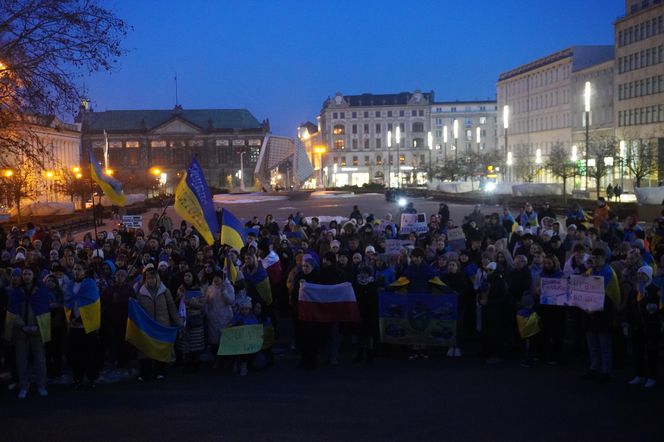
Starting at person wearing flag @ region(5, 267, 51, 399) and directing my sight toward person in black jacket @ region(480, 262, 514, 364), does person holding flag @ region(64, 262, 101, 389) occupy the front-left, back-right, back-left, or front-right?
front-left

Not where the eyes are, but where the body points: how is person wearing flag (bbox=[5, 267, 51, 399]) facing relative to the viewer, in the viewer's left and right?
facing the viewer

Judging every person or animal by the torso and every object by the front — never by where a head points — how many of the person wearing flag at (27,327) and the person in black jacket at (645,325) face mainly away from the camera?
0

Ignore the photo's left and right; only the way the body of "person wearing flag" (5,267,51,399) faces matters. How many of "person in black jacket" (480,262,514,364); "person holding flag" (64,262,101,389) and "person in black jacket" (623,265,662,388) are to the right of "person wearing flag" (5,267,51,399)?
0

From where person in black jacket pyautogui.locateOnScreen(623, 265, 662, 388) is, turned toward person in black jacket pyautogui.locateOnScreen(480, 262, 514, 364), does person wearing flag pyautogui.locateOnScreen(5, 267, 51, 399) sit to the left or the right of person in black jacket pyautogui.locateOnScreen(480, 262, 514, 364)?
left

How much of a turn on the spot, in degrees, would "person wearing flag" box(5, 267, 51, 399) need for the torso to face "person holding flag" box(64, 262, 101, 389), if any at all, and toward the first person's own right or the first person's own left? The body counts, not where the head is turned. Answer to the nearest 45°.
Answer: approximately 90° to the first person's own left

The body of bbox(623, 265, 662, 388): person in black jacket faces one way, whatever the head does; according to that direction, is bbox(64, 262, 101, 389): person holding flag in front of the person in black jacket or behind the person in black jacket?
in front

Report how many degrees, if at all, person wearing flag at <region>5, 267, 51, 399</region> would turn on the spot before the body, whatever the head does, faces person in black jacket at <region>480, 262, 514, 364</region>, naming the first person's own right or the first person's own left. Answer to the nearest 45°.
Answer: approximately 90° to the first person's own left

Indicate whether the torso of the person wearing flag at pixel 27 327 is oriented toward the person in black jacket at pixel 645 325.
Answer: no
